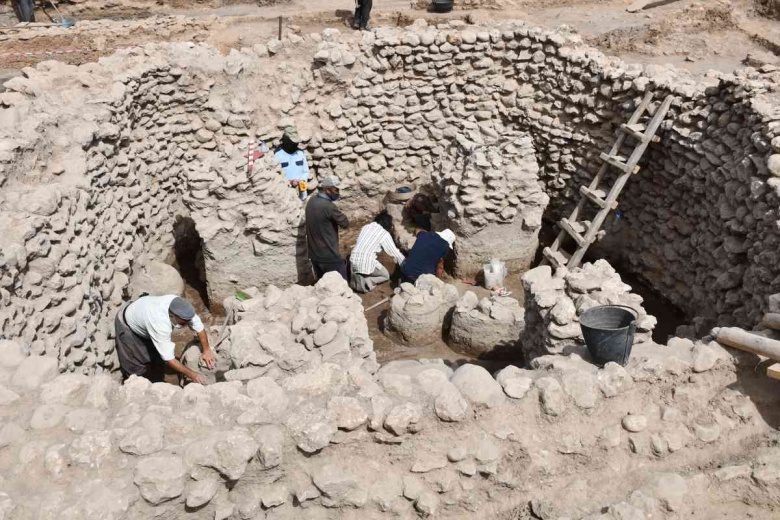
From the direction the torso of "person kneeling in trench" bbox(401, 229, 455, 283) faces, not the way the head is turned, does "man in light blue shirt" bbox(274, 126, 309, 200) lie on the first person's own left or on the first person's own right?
on the first person's own left

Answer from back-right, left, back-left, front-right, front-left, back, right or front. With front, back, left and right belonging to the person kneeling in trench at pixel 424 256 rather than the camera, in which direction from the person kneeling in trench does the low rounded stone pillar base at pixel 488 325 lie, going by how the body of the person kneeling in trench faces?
right

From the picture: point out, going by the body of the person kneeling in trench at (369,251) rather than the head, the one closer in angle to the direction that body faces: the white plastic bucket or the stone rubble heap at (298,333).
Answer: the white plastic bucket

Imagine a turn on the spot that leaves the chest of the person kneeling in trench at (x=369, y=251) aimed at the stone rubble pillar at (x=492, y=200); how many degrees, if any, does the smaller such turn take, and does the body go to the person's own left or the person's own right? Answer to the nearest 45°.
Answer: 0° — they already face it

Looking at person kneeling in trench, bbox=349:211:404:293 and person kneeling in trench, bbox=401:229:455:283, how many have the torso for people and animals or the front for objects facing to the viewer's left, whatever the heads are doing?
0

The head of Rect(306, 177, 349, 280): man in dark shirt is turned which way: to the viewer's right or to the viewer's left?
to the viewer's right

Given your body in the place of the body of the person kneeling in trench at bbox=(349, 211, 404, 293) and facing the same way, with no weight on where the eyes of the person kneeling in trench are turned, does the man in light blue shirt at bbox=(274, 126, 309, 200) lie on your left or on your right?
on your left

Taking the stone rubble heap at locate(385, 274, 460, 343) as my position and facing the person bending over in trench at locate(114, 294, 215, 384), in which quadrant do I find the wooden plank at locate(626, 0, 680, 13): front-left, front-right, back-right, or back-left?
back-right

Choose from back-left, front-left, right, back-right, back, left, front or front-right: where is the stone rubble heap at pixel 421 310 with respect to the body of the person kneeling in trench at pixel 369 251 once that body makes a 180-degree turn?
left

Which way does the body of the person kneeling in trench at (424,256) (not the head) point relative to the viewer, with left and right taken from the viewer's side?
facing away from the viewer and to the right of the viewer

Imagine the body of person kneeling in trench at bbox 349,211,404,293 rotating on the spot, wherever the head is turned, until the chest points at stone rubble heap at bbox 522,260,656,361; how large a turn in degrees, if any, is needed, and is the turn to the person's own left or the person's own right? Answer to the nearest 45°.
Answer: approximately 90° to the person's own right

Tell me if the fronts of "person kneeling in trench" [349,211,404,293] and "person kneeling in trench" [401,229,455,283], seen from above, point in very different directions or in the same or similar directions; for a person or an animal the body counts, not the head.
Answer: same or similar directions

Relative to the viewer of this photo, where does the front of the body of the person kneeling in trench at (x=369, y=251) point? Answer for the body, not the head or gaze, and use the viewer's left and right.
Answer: facing away from the viewer and to the right of the viewer

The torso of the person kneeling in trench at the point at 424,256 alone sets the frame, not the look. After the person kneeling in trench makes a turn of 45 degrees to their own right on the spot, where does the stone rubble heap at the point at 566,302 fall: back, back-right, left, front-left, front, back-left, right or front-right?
front-right
